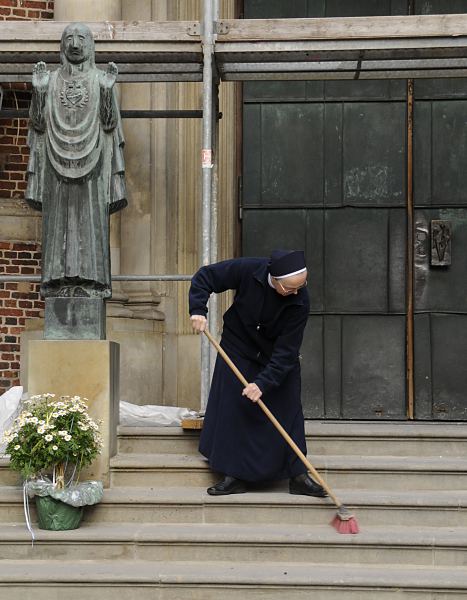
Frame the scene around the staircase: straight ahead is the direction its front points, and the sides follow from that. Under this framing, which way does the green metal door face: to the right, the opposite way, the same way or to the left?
the same way

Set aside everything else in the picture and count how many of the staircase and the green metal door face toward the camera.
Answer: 2

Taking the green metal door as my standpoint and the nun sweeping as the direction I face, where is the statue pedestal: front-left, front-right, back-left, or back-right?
front-right

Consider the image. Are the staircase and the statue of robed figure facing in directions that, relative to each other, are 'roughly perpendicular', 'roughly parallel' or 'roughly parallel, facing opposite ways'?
roughly parallel

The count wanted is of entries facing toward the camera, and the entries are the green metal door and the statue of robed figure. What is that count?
2

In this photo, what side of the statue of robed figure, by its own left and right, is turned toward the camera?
front

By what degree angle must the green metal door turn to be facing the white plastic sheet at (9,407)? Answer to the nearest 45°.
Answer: approximately 45° to its right

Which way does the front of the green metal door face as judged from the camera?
facing the viewer

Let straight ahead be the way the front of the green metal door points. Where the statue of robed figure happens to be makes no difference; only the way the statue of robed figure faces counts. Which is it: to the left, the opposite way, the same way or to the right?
the same way
